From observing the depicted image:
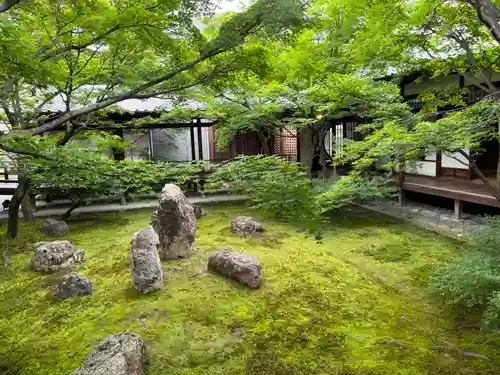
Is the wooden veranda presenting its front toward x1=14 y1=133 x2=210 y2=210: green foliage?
yes

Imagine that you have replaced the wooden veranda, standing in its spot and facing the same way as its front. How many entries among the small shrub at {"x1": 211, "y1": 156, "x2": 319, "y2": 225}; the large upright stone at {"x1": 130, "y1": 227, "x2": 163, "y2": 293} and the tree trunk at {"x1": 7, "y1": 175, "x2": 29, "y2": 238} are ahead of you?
3

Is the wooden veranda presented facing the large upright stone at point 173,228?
yes

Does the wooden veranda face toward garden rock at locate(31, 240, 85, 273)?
yes

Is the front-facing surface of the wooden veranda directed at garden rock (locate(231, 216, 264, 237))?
yes

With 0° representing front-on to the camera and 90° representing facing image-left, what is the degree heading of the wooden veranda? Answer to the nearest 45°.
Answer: approximately 45°

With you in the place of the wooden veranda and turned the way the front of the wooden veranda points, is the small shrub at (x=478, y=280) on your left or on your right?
on your left

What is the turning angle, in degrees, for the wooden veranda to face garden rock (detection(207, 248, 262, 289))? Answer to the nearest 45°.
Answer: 0° — it already faces it

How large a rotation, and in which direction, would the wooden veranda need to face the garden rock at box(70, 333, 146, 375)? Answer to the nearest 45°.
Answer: approximately 45° to its left

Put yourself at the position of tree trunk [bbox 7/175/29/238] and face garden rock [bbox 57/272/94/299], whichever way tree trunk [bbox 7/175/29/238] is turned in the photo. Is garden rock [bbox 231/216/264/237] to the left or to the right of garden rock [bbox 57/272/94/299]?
left
